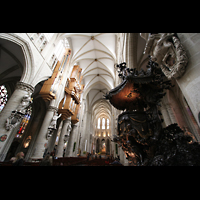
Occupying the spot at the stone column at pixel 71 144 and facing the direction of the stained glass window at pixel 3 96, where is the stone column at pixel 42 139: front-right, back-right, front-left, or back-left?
front-left

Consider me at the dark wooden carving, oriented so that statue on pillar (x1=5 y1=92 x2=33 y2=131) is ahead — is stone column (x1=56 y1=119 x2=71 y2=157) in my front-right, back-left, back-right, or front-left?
front-right

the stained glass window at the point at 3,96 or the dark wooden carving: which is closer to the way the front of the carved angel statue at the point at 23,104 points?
the dark wooden carving

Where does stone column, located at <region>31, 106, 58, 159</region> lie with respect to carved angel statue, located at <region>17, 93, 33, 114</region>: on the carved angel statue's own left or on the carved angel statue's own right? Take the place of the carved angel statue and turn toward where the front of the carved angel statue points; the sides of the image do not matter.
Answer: on the carved angel statue's own left

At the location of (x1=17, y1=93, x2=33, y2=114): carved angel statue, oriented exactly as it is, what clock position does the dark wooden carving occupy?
The dark wooden carving is roughly at 2 o'clock from the carved angel statue.

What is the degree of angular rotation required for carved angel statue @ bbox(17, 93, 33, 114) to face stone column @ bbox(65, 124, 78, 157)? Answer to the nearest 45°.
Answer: approximately 45° to its left

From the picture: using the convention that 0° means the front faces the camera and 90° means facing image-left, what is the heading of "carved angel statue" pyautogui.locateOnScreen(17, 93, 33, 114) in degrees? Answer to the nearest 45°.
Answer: approximately 270°

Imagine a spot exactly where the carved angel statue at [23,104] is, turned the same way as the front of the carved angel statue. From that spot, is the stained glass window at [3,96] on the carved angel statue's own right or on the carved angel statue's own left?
on the carved angel statue's own left

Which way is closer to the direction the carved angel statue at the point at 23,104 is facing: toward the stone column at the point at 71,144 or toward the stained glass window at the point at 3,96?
the stone column

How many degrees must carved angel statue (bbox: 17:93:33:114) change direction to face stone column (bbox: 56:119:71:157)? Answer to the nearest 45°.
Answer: approximately 45° to its left
